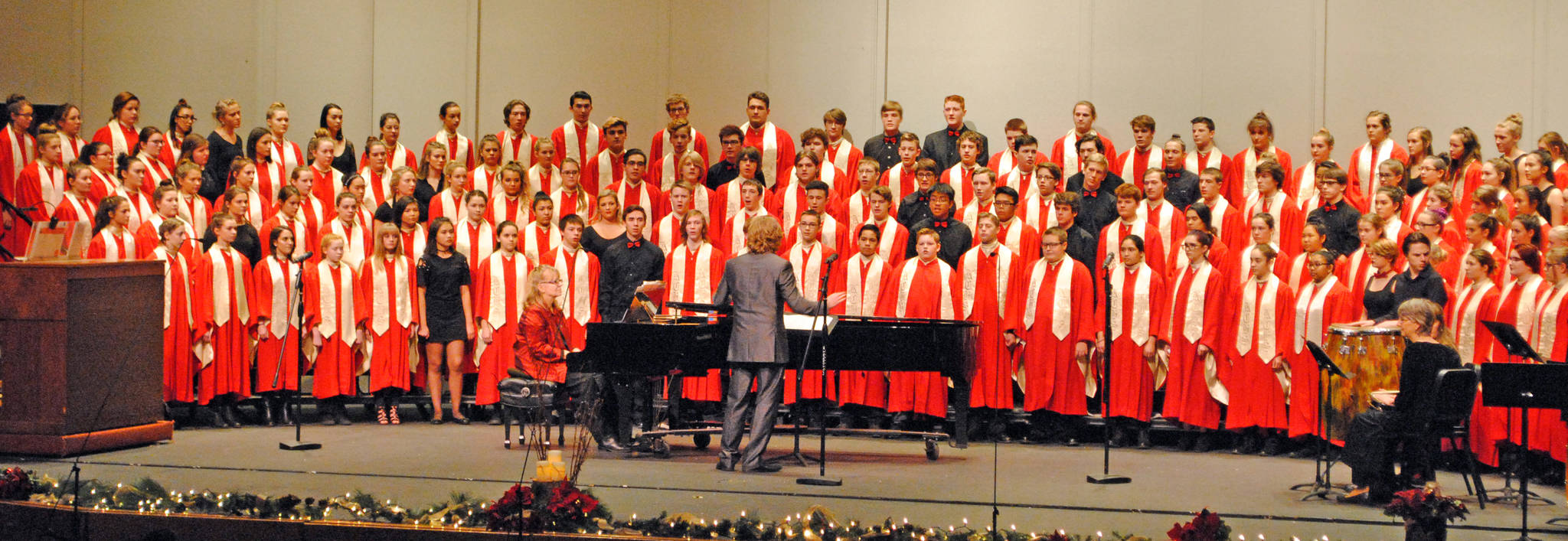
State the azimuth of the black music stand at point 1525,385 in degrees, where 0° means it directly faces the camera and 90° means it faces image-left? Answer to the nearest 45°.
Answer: approximately 180°

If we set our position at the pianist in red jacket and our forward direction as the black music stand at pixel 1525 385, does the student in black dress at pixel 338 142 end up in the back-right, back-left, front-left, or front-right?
back-left

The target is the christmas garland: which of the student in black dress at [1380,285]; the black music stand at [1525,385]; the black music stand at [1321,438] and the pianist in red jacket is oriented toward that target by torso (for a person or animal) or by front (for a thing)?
the student in black dress

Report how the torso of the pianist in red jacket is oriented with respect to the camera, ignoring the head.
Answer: to the viewer's right

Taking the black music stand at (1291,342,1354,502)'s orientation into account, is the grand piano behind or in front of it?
behind

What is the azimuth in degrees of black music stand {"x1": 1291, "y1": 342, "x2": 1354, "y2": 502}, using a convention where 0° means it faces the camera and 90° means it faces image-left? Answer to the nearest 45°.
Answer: approximately 270°

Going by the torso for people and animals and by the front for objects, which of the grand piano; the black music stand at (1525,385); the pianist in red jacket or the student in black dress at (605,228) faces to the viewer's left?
the grand piano
